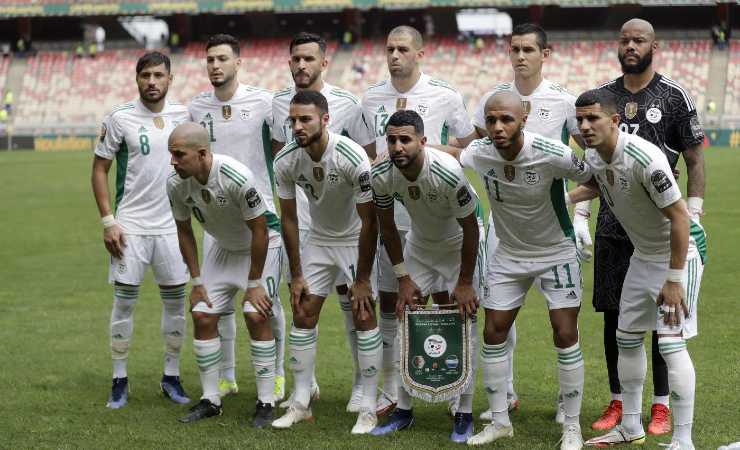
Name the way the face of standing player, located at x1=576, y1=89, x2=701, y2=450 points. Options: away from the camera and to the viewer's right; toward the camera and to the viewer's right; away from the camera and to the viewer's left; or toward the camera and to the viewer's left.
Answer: toward the camera and to the viewer's left

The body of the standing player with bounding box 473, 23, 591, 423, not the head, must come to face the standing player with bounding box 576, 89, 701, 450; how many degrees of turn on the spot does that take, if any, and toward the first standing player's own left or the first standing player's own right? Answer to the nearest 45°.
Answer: approximately 45° to the first standing player's own left

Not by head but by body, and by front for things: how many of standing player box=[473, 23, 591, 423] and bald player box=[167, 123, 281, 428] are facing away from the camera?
0

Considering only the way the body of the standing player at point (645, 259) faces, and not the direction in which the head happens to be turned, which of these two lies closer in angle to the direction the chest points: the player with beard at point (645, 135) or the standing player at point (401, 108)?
the standing player

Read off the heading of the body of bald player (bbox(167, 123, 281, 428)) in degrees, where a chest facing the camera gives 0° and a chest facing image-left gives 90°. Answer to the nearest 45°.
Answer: approximately 45°

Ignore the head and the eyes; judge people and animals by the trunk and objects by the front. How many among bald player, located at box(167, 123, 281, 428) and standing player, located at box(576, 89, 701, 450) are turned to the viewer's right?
0

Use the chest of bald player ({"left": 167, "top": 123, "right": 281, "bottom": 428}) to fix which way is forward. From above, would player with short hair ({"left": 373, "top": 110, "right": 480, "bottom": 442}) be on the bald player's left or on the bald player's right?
on the bald player's left

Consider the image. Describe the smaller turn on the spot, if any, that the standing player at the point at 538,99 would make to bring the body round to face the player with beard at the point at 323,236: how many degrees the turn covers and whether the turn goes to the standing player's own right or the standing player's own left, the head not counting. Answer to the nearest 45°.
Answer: approximately 90° to the standing player's own right

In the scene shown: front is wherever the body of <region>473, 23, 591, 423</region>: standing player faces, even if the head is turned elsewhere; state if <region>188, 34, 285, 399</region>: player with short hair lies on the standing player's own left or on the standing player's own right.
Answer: on the standing player's own right

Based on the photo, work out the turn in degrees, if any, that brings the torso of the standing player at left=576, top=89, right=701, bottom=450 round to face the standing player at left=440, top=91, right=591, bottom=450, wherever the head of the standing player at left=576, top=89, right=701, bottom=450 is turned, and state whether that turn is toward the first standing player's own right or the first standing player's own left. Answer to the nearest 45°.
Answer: approximately 45° to the first standing player's own right

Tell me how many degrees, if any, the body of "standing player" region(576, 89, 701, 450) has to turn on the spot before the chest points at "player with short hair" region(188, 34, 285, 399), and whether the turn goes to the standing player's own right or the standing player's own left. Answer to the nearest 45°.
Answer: approximately 45° to the standing player's own right
